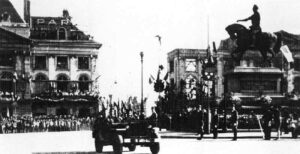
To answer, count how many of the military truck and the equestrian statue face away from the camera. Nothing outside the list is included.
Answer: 0

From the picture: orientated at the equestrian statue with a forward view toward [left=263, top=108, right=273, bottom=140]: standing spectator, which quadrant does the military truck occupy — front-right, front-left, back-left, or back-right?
front-right

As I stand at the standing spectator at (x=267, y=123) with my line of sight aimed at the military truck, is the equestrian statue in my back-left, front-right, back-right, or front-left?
back-right

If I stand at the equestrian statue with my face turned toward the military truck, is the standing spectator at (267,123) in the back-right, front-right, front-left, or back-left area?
front-left

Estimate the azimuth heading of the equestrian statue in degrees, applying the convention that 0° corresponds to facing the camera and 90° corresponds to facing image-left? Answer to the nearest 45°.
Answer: approximately 90°

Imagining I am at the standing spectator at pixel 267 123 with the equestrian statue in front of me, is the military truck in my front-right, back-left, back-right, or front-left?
back-left
